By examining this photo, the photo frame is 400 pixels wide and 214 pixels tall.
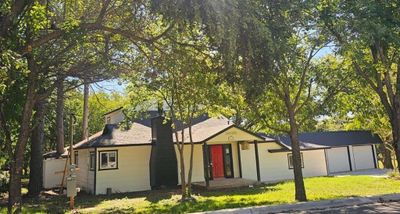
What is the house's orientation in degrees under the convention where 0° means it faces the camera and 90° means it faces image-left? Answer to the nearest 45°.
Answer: approximately 0°

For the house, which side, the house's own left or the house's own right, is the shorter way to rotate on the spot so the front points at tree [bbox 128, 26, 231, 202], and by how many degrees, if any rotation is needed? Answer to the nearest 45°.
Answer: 0° — it already faces it

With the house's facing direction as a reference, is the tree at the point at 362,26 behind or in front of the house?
in front

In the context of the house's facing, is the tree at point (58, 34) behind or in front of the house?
in front
